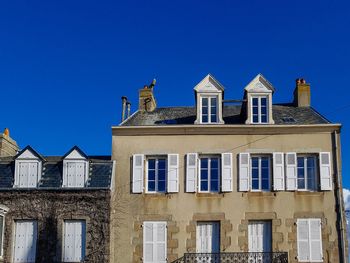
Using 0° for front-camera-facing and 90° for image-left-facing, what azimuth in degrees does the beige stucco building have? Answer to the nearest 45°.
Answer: approximately 0°

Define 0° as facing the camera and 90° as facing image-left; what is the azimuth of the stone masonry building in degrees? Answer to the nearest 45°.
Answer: approximately 0°

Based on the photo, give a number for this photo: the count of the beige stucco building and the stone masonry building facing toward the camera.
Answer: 2

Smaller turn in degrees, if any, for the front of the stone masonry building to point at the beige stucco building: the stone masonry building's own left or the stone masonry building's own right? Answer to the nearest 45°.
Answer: approximately 90° to the stone masonry building's own left

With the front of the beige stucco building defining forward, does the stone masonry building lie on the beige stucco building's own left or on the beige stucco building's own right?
on the beige stucco building's own right
